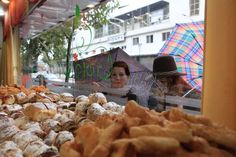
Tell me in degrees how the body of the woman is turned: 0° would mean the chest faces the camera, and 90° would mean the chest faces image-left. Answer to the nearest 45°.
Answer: approximately 45°

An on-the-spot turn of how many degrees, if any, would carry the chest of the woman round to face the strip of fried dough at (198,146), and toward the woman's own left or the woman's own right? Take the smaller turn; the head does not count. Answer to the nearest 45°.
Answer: approximately 45° to the woman's own left

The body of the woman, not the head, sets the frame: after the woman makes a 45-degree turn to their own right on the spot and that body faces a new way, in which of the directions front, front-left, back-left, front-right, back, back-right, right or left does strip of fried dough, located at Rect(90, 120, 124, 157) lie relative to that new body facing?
left

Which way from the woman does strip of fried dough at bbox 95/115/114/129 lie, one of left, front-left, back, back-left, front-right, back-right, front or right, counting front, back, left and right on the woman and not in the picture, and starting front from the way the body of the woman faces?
front-left

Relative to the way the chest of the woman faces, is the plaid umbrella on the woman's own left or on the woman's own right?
on the woman's own left

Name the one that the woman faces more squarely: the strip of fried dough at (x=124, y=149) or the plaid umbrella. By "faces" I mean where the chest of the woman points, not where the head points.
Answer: the strip of fried dough

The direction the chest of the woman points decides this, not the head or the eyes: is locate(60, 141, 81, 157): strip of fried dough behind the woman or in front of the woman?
in front

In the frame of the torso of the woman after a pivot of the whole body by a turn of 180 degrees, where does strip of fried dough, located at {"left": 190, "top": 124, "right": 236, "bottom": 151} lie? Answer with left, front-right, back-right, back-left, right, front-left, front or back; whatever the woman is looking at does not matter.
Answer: back-right

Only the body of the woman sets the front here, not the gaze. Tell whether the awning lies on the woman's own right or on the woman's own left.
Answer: on the woman's own right
